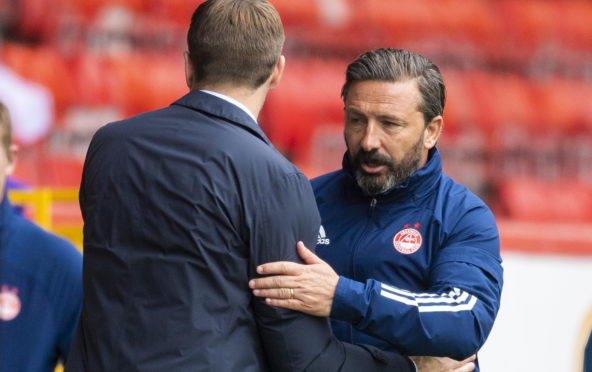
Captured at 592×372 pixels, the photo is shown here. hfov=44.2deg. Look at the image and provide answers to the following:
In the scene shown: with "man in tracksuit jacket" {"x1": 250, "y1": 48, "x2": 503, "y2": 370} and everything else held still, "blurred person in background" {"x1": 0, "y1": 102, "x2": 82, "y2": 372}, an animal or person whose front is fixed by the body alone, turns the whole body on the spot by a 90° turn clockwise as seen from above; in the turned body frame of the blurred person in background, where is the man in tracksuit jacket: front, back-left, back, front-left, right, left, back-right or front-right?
back

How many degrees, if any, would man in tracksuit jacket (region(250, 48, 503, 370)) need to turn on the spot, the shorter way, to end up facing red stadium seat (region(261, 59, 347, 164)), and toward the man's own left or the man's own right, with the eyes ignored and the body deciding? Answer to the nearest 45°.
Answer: approximately 135° to the man's own right

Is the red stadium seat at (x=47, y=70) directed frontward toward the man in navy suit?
yes

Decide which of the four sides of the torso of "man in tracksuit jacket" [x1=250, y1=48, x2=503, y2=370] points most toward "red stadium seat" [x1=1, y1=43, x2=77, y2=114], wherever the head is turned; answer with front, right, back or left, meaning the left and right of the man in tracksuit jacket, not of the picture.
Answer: right

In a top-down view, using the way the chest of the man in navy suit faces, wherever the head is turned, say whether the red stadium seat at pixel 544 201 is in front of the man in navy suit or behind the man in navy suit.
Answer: in front

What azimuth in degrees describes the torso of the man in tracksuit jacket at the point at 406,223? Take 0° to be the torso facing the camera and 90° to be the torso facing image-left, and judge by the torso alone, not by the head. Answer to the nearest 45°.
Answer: approximately 45°

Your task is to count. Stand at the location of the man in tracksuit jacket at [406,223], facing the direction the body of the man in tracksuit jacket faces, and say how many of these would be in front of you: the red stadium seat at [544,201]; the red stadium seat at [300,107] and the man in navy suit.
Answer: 1

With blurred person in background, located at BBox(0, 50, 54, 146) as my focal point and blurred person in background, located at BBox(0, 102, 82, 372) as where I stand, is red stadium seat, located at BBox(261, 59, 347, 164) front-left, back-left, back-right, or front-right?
front-right

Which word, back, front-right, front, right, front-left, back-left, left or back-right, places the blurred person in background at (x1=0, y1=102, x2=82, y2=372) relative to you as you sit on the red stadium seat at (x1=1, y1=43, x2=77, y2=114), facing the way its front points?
front

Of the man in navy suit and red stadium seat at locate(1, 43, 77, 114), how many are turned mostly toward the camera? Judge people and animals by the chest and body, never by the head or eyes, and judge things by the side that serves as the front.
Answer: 1

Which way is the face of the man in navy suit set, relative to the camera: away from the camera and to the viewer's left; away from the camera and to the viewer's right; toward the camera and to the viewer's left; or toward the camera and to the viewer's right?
away from the camera and to the viewer's right

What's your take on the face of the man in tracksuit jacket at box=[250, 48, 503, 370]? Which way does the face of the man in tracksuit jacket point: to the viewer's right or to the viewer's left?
to the viewer's left

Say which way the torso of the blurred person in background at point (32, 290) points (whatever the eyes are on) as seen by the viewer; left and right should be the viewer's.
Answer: facing the viewer and to the left of the viewer

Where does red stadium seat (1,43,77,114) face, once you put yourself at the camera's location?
facing the viewer

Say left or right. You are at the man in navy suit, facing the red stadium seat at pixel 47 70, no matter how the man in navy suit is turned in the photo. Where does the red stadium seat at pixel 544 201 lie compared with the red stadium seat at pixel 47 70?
right

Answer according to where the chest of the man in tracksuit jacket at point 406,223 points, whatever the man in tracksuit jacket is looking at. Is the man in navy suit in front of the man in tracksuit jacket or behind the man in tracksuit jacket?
in front

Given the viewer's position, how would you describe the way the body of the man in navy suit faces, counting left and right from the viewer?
facing away from the viewer and to the right of the viewer

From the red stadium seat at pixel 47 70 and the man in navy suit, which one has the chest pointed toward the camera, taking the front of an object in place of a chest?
the red stadium seat
